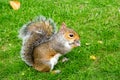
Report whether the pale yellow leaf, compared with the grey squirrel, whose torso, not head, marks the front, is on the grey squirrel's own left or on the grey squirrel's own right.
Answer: on the grey squirrel's own left

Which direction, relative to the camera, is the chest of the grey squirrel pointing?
to the viewer's right
